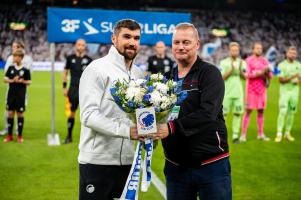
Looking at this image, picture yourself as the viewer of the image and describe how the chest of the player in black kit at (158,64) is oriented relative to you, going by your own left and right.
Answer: facing the viewer

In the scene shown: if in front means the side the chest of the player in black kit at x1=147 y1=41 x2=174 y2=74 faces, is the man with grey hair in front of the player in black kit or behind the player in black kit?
in front

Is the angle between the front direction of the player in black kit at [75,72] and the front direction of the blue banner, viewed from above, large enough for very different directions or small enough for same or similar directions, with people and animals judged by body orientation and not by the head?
same or similar directions

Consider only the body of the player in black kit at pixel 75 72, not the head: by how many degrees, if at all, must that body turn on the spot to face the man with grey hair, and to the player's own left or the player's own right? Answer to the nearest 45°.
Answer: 0° — they already face them

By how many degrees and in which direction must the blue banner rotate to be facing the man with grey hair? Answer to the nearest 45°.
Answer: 0° — it already faces them

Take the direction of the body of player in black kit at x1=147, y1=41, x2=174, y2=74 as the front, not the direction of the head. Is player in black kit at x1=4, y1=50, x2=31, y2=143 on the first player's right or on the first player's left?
on the first player's right

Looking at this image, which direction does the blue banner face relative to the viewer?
toward the camera

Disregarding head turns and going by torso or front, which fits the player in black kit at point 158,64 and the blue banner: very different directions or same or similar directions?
same or similar directions

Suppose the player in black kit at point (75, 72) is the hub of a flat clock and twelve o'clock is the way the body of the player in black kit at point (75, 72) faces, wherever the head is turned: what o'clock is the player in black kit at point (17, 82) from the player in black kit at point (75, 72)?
the player in black kit at point (17, 82) is roughly at 3 o'clock from the player in black kit at point (75, 72).

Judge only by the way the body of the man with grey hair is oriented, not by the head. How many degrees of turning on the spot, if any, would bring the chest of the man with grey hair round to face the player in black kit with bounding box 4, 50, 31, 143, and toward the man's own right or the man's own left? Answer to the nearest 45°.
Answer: approximately 90° to the man's own right

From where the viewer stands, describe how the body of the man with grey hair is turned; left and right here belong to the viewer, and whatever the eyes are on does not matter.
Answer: facing the viewer and to the left of the viewer
